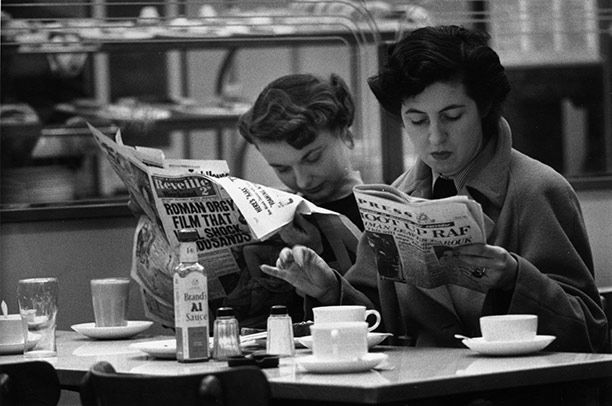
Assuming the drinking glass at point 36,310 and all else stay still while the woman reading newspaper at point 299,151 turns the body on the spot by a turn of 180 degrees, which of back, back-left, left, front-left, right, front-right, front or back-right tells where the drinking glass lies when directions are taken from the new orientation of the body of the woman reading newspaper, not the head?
back

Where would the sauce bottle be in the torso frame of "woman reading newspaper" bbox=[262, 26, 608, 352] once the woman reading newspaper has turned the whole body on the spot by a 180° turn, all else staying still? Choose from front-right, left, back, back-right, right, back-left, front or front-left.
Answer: back

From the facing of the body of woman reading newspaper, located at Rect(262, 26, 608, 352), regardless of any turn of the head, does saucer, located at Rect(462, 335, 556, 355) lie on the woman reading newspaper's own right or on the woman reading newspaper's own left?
on the woman reading newspaper's own left

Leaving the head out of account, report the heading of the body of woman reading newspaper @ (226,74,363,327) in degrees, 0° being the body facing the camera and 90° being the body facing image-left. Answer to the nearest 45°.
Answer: approximately 45°

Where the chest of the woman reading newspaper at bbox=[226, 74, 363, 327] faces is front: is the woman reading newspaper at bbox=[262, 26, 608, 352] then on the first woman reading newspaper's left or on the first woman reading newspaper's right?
on the first woman reading newspaper's left

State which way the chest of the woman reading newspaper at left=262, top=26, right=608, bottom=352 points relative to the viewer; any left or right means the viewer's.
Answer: facing the viewer and to the left of the viewer

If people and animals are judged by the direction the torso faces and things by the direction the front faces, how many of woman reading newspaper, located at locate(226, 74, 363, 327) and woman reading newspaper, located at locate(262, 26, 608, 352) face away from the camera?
0

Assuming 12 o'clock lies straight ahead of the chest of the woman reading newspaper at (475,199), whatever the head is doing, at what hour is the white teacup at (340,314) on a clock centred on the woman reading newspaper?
The white teacup is roughly at 12 o'clock from the woman reading newspaper.

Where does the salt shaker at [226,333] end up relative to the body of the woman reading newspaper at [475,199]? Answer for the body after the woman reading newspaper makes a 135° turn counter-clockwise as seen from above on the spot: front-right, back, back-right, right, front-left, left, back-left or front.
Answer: back-right

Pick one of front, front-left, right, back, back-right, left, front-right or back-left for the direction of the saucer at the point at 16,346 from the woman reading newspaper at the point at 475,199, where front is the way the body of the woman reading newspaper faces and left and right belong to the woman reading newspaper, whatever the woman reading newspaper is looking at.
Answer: front-right

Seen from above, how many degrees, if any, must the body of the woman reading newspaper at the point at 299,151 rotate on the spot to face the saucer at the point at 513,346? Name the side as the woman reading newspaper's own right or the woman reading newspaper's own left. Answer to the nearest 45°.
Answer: approximately 45° to the woman reading newspaper's own left

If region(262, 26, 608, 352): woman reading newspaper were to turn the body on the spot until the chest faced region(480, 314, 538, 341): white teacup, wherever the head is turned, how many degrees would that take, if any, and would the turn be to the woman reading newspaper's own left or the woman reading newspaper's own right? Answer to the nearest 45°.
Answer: approximately 45° to the woman reading newspaper's own left

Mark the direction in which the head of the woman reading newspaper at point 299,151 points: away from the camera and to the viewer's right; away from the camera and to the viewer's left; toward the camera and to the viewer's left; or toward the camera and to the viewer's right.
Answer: toward the camera and to the viewer's left
